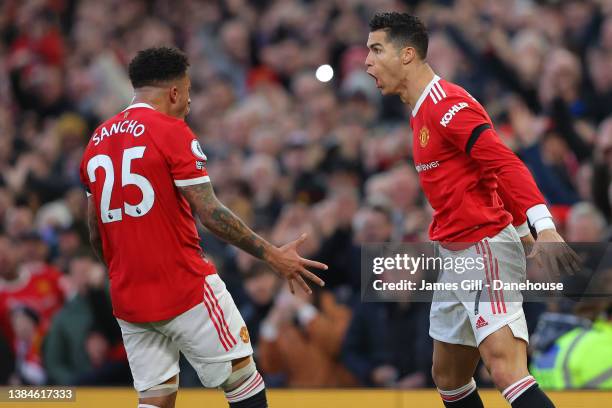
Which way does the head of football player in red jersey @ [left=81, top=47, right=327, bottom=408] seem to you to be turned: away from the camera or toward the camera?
away from the camera

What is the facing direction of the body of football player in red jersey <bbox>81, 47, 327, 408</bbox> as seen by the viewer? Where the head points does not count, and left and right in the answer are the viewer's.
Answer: facing away from the viewer and to the right of the viewer

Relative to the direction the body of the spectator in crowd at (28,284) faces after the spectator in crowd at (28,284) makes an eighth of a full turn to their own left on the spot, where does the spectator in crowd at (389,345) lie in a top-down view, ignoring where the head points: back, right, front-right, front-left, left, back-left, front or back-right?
front

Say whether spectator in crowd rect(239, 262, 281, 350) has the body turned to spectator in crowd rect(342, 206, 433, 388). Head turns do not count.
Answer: no

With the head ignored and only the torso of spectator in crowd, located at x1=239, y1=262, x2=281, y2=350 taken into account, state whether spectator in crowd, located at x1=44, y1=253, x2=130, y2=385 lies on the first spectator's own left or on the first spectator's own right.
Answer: on the first spectator's own right

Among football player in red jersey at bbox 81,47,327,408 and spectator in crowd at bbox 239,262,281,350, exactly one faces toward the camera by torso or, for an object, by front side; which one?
the spectator in crowd

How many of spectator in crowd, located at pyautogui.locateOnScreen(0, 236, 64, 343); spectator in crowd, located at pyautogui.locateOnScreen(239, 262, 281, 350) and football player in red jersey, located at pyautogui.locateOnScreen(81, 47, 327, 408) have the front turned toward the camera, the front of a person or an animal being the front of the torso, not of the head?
2

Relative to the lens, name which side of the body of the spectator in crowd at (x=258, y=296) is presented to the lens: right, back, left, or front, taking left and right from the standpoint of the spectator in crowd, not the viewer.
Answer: front

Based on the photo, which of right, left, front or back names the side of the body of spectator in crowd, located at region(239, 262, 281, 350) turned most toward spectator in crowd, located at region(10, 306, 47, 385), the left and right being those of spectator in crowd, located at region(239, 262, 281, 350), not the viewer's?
right

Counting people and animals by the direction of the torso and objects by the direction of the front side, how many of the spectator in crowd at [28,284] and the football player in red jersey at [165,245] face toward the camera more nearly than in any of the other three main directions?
1

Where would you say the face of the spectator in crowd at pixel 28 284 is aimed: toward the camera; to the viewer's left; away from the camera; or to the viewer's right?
toward the camera

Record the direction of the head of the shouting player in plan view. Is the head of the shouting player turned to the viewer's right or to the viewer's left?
to the viewer's left

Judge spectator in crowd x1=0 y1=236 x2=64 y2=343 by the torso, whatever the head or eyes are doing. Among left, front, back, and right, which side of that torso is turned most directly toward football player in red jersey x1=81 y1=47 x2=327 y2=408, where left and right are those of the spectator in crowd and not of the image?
front

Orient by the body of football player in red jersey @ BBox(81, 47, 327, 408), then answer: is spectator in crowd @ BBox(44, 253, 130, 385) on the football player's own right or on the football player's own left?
on the football player's own left

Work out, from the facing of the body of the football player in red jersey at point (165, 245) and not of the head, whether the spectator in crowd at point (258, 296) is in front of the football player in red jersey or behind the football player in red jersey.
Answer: in front

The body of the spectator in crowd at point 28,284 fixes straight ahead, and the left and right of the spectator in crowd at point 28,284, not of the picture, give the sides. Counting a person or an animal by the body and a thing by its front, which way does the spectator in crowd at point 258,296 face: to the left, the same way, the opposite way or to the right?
the same way

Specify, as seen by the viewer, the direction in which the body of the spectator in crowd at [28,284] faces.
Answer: toward the camera
